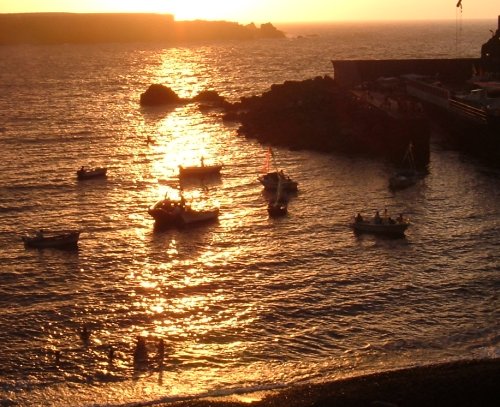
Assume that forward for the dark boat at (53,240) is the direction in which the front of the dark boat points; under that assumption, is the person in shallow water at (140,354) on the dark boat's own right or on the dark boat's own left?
on the dark boat's own left

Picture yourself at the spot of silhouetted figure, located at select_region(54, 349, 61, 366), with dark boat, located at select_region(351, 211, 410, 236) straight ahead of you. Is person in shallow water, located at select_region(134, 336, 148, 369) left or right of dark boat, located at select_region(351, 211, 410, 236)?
right

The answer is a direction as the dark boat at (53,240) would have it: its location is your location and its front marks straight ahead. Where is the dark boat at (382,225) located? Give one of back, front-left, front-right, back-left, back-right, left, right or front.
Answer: front

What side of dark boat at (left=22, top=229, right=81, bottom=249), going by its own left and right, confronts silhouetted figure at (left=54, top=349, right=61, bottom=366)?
right

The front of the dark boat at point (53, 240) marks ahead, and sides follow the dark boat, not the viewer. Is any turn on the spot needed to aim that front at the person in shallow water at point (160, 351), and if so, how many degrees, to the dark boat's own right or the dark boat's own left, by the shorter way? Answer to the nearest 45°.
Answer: approximately 90° to the dark boat's own left

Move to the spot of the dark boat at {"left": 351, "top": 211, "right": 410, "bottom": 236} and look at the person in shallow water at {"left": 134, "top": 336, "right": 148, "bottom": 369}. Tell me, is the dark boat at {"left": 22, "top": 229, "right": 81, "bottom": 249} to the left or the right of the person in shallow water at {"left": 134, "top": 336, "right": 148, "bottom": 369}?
right

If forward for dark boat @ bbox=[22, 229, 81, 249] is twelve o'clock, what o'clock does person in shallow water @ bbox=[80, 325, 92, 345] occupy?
The person in shallow water is roughly at 3 o'clock from the dark boat.

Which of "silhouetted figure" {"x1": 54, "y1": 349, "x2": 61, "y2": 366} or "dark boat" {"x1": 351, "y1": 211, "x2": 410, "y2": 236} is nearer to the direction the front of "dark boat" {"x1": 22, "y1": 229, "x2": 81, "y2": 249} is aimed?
the dark boat

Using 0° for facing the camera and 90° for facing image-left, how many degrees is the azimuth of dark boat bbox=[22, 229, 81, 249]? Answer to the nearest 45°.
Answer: approximately 270°
